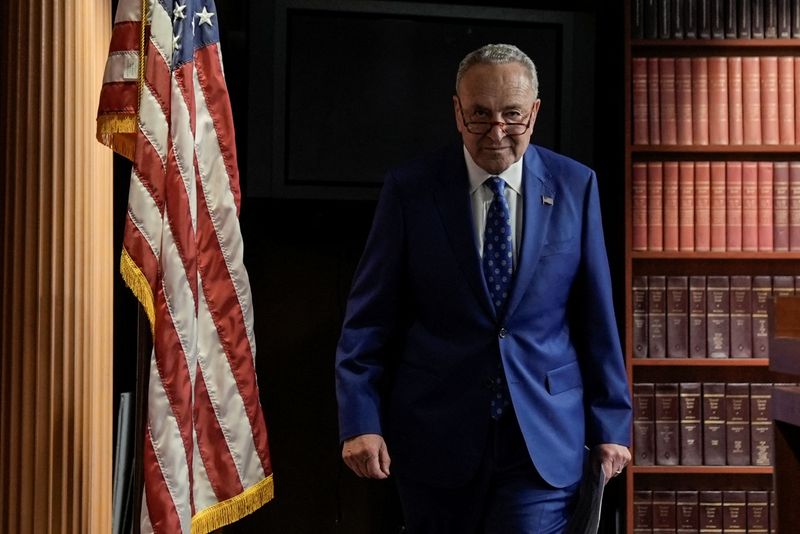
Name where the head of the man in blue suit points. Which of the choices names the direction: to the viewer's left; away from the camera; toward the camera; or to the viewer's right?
toward the camera

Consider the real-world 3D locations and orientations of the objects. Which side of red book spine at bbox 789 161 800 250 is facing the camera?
front

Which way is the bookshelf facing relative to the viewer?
toward the camera
